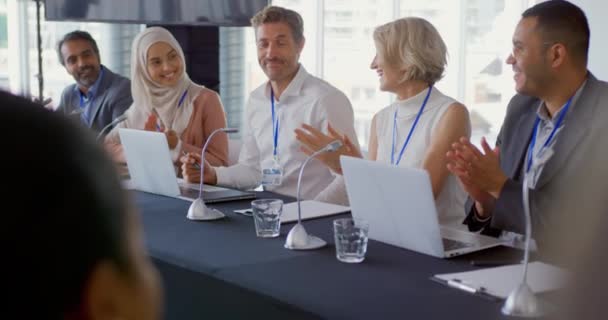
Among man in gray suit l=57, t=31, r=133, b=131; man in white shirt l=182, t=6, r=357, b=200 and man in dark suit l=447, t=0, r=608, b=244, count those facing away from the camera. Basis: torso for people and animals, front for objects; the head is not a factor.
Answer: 0

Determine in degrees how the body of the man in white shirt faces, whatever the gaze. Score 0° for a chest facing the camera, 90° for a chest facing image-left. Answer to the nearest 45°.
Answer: approximately 45°

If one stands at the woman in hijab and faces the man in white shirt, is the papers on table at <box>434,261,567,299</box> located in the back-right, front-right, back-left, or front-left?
front-right

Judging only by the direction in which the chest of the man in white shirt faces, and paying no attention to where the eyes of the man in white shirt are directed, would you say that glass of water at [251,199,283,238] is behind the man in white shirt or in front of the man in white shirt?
in front

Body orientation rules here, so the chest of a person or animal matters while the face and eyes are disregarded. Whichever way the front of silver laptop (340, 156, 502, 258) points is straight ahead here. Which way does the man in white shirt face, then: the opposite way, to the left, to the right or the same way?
the opposite way

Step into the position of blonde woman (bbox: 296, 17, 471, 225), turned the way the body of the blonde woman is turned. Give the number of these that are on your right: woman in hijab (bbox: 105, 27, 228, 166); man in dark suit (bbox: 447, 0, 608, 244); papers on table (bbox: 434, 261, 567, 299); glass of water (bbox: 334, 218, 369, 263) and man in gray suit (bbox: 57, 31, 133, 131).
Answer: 2

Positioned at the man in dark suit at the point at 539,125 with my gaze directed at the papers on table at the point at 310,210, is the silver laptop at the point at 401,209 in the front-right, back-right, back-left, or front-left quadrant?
front-left

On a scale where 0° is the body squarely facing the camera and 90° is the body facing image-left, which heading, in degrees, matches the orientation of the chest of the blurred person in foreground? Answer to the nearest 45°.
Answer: approximately 225°

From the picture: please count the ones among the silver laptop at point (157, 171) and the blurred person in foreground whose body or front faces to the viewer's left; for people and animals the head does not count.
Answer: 0

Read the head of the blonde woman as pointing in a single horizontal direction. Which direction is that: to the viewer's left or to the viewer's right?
to the viewer's left

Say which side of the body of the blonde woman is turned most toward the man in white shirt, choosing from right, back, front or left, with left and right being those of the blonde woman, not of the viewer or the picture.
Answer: right

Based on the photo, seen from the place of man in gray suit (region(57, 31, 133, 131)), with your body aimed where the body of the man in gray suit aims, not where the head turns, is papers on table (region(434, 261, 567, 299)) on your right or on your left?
on your left

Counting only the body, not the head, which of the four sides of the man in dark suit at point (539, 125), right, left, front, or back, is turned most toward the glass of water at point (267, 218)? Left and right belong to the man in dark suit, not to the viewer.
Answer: front

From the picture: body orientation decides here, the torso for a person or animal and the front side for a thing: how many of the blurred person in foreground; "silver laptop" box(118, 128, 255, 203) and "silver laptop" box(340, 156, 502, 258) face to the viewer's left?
0
